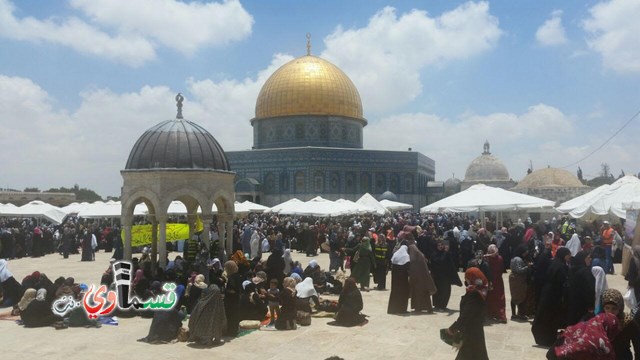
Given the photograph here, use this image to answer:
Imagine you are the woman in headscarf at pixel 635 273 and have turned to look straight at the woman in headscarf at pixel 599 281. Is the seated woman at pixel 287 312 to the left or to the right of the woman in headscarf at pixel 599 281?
right

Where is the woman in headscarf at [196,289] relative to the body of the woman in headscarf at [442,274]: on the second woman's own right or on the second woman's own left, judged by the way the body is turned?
on the second woman's own right
